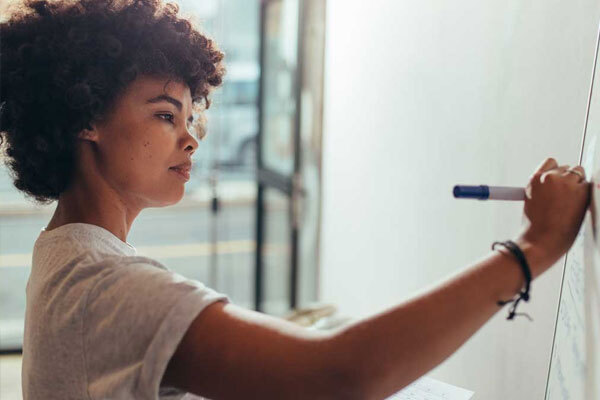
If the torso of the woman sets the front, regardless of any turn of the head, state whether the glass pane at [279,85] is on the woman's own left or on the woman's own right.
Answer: on the woman's own left

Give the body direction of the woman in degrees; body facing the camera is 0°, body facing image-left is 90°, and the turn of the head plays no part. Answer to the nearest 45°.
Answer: approximately 270°

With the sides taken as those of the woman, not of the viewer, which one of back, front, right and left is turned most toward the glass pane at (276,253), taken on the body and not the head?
left

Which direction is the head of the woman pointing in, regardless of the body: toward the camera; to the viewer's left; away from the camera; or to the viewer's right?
to the viewer's right
